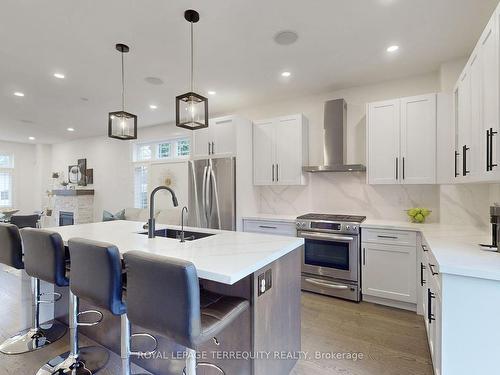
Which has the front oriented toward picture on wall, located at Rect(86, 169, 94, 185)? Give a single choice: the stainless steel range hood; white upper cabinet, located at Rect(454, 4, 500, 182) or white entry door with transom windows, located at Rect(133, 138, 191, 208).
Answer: the white upper cabinet

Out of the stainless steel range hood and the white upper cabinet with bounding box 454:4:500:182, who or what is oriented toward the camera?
the stainless steel range hood

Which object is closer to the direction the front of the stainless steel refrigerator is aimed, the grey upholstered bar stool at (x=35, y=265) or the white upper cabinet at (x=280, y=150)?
the grey upholstered bar stool

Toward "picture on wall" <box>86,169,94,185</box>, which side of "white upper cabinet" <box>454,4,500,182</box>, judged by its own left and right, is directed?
front

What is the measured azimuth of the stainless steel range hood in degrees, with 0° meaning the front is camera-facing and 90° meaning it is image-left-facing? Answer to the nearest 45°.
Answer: approximately 0°

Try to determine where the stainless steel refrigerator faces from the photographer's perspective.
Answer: facing the viewer and to the left of the viewer

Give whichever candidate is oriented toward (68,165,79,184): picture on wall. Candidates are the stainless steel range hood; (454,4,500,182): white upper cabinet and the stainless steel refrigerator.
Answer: the white upper cabinet

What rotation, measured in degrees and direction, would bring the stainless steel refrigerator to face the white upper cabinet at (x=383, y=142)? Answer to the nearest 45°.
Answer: approximately 90° to its left

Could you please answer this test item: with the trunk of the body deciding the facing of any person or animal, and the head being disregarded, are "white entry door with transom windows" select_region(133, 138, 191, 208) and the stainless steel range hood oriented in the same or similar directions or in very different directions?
same or similar directions

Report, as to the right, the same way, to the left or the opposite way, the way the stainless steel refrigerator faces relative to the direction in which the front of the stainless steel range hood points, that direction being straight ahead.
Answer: the same way

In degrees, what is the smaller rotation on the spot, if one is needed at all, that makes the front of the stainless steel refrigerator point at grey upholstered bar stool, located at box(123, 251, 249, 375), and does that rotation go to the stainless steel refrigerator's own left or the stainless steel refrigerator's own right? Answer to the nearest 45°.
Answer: approximately 45° to the stainless steel refrigerator's own left

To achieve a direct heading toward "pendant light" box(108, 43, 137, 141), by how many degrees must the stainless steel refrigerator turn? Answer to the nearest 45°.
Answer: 0° — it already faces it

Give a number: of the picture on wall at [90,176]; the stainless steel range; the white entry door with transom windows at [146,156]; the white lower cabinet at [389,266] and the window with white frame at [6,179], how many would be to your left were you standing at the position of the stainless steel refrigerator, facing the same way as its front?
2

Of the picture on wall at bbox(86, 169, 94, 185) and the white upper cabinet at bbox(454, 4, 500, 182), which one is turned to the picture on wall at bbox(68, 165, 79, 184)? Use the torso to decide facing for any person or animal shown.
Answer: the white upper cabinet

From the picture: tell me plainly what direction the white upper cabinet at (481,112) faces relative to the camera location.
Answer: facing to the left of the viewer

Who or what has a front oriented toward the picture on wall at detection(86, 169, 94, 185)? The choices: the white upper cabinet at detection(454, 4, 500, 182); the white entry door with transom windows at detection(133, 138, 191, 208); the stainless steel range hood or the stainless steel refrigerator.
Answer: the white upper cabinet

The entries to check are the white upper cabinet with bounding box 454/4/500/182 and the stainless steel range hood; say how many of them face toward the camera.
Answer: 1

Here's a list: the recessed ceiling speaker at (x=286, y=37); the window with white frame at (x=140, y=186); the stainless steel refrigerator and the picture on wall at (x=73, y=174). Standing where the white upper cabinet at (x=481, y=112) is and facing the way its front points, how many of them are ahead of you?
4
